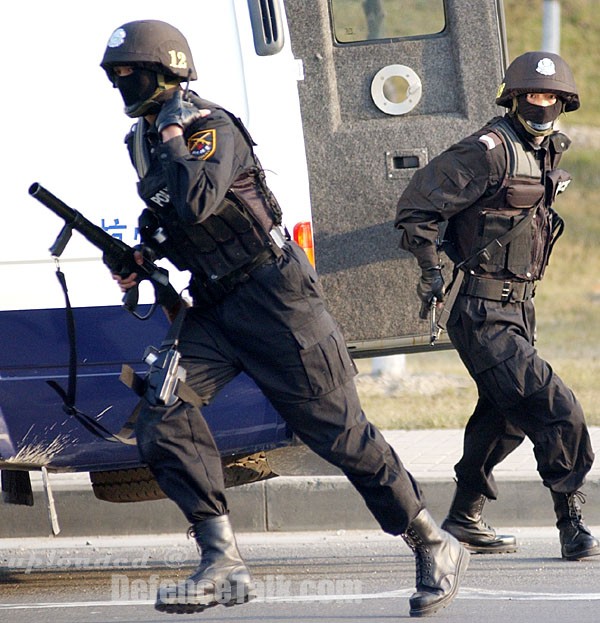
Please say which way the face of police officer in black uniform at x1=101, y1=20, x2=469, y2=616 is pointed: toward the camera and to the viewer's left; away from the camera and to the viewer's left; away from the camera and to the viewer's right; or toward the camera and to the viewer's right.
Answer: toward the camera and to the viewer's left

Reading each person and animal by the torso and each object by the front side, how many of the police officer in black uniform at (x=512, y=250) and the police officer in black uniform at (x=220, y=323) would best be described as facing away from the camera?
0

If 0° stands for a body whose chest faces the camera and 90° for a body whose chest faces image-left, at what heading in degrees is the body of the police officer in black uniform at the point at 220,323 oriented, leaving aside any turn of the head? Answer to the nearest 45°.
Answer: approximately 45°

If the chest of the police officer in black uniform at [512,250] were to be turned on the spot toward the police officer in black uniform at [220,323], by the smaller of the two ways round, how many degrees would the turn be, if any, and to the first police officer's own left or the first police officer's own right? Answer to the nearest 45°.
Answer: approximately 90° to the first police officer's own right

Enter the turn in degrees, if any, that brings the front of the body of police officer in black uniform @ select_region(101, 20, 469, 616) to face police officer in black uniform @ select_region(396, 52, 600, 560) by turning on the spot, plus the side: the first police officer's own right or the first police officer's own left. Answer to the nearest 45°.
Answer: approximately 180°
